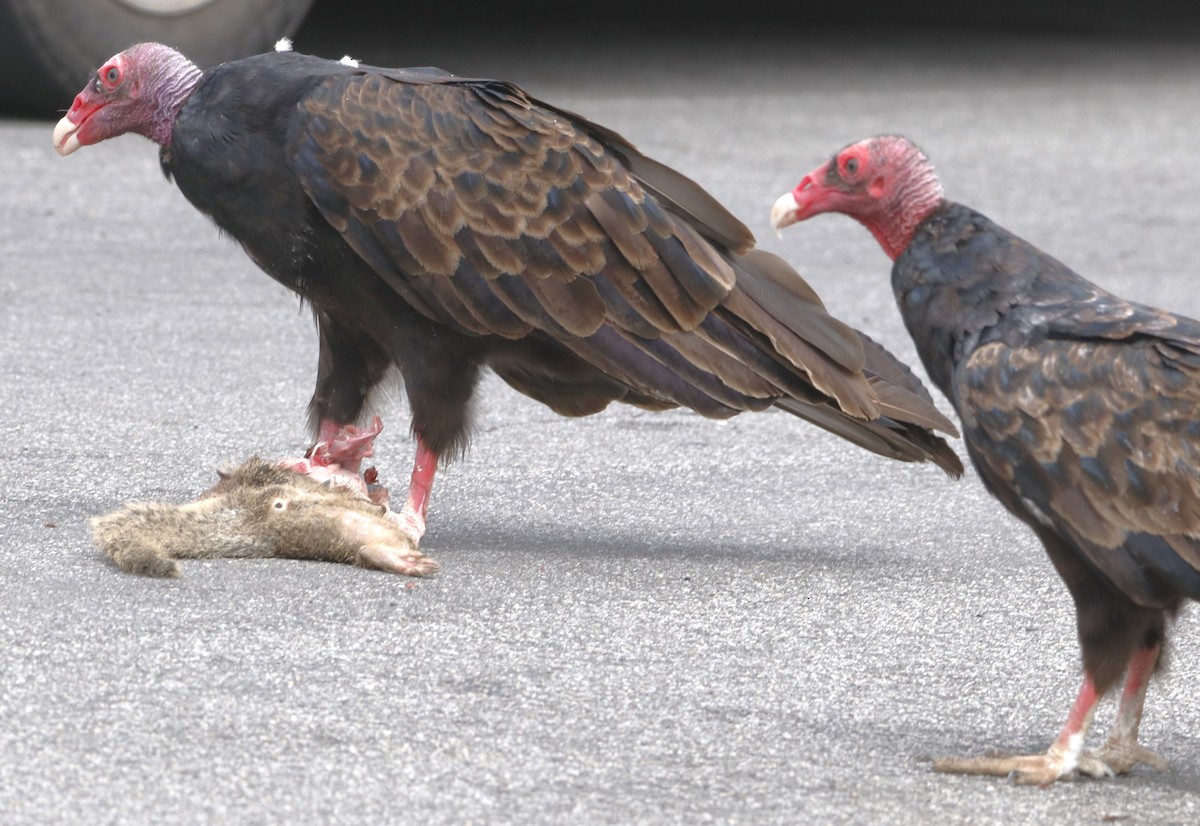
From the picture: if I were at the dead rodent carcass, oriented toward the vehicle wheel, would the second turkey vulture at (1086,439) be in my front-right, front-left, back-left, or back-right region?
back-right

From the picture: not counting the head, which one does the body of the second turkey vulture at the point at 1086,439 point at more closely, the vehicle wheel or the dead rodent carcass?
the dead rodent carcass

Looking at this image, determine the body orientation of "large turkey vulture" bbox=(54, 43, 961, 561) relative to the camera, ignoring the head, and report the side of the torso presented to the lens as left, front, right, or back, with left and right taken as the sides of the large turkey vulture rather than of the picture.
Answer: left

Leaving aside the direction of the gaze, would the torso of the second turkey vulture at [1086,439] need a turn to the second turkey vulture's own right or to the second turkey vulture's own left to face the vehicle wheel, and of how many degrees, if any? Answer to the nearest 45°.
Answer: approximately 45° to the second turkey vulture's own right

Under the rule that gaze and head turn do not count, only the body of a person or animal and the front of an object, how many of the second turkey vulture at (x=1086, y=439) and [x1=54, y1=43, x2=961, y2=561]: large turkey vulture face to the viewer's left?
2

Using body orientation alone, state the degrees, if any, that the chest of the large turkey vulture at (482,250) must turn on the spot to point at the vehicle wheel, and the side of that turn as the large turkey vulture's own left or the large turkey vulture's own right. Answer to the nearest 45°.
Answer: approximately 45° to the large turkey vulture's own right

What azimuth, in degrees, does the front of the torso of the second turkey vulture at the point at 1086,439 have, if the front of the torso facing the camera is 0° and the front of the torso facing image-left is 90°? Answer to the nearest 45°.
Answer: approximately 90°
